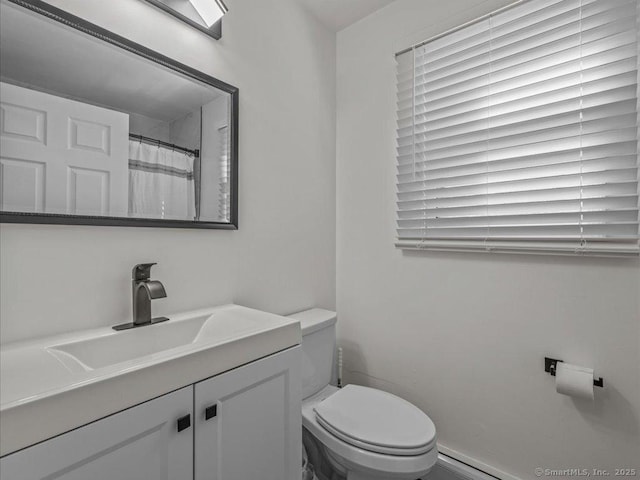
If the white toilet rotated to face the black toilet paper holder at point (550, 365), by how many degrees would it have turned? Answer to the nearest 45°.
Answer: approximately 45° to its left

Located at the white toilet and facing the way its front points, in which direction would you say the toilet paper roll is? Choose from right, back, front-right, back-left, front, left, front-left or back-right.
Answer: front-left

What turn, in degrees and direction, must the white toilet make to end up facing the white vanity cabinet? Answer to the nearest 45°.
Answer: approximately 90° to its right

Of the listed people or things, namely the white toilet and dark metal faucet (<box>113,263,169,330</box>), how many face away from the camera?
0

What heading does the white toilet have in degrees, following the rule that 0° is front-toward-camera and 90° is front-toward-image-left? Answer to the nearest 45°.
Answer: approximately 315°
